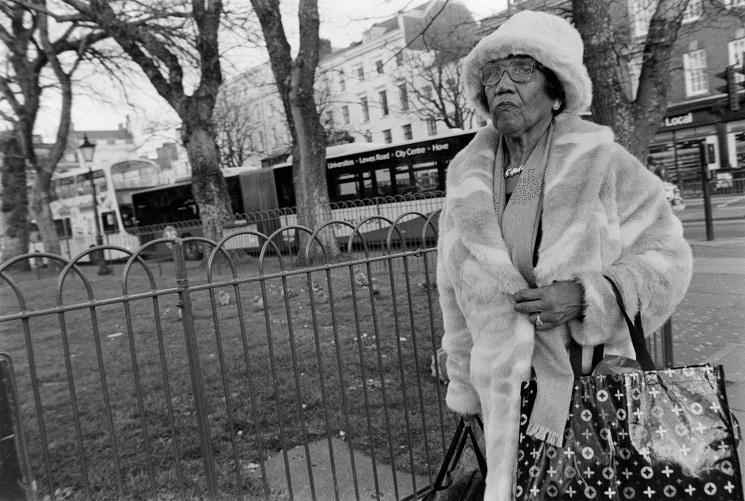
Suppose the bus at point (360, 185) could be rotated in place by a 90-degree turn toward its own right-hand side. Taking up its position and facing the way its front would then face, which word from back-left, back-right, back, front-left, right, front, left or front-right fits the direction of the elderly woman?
front-left

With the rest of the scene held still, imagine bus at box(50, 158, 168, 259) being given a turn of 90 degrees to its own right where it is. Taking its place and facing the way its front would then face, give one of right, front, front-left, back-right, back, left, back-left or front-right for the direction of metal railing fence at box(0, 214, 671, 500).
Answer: front-left

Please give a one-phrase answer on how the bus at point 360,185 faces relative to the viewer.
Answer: facing the viewer and to the right of the viewer

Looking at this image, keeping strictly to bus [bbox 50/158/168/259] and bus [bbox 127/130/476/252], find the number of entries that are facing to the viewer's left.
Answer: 0

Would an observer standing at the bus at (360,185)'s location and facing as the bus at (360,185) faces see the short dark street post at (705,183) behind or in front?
in front

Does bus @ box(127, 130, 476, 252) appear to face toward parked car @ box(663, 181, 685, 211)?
yes

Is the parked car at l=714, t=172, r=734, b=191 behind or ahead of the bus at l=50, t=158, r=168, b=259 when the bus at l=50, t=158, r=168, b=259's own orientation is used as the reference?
ahead

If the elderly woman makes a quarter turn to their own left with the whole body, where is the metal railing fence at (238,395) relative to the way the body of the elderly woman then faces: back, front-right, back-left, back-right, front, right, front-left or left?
back

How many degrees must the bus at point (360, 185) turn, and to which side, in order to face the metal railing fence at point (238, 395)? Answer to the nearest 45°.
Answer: approximately 45° to its right

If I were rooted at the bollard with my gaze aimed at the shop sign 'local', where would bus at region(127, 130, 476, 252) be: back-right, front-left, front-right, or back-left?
front-left

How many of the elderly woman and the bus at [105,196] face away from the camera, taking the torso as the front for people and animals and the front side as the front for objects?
0

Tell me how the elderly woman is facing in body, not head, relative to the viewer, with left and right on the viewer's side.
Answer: facing the viewer and to the left of the viewer

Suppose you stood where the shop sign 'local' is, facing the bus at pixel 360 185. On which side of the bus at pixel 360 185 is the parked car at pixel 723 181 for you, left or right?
left

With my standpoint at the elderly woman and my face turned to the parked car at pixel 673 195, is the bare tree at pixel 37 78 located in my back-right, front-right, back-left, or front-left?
front-left

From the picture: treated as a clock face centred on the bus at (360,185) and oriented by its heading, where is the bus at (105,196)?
the bus at (105,196) is roughly at 6 o'clock from the bus at (360,185).

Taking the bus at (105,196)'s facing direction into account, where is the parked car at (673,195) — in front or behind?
in front
